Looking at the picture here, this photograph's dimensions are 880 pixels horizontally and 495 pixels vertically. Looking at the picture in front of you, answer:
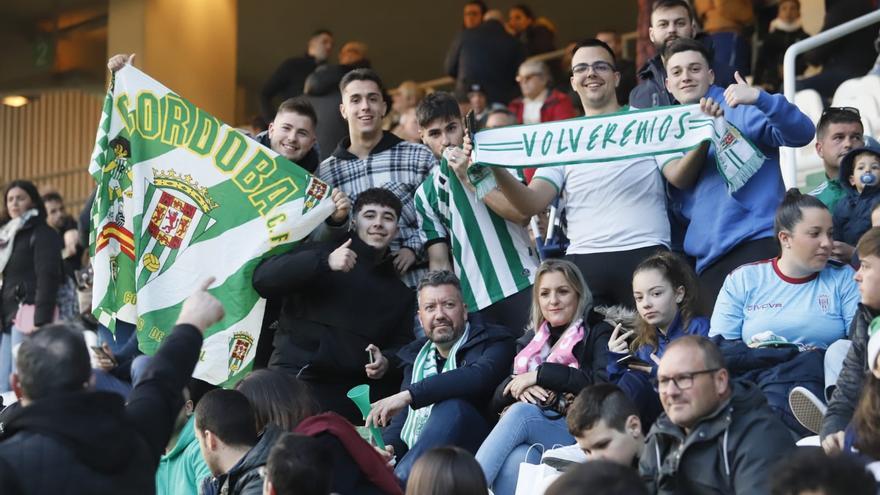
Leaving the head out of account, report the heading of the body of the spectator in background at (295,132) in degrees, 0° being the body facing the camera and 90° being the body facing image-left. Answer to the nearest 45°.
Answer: approximately 0°

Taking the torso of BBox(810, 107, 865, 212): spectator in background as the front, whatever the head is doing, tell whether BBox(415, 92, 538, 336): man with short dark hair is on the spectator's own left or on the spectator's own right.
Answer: on the spectator's own right

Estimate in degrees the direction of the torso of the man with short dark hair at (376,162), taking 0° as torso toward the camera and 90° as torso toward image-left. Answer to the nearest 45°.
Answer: approximately 0°

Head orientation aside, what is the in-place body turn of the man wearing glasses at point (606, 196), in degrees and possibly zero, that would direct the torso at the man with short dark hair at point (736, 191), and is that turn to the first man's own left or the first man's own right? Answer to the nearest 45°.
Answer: approximately 90° to the first man's own left

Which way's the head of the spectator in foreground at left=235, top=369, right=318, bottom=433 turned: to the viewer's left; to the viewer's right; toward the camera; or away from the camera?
away from the camera

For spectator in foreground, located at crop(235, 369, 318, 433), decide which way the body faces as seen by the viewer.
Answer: away from the camera
